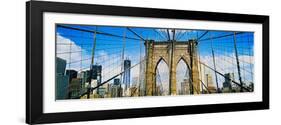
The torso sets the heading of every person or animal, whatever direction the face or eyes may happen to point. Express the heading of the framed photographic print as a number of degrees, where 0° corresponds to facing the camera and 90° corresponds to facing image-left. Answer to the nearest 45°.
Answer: approximately 315°
